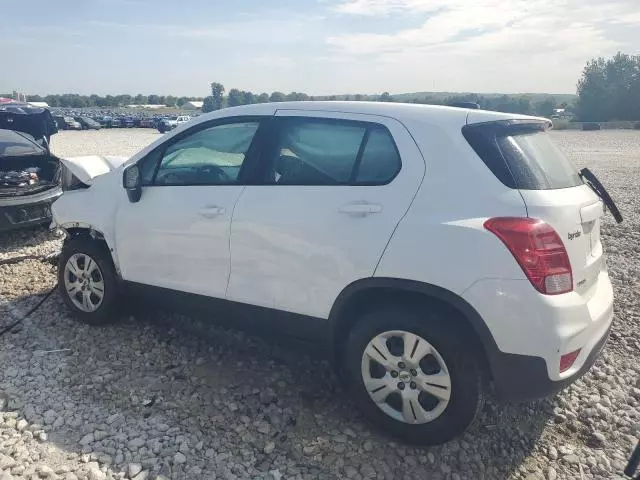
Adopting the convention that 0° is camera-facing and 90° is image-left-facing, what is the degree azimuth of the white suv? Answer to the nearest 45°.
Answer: approximately 135°

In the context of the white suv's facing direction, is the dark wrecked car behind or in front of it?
in front
